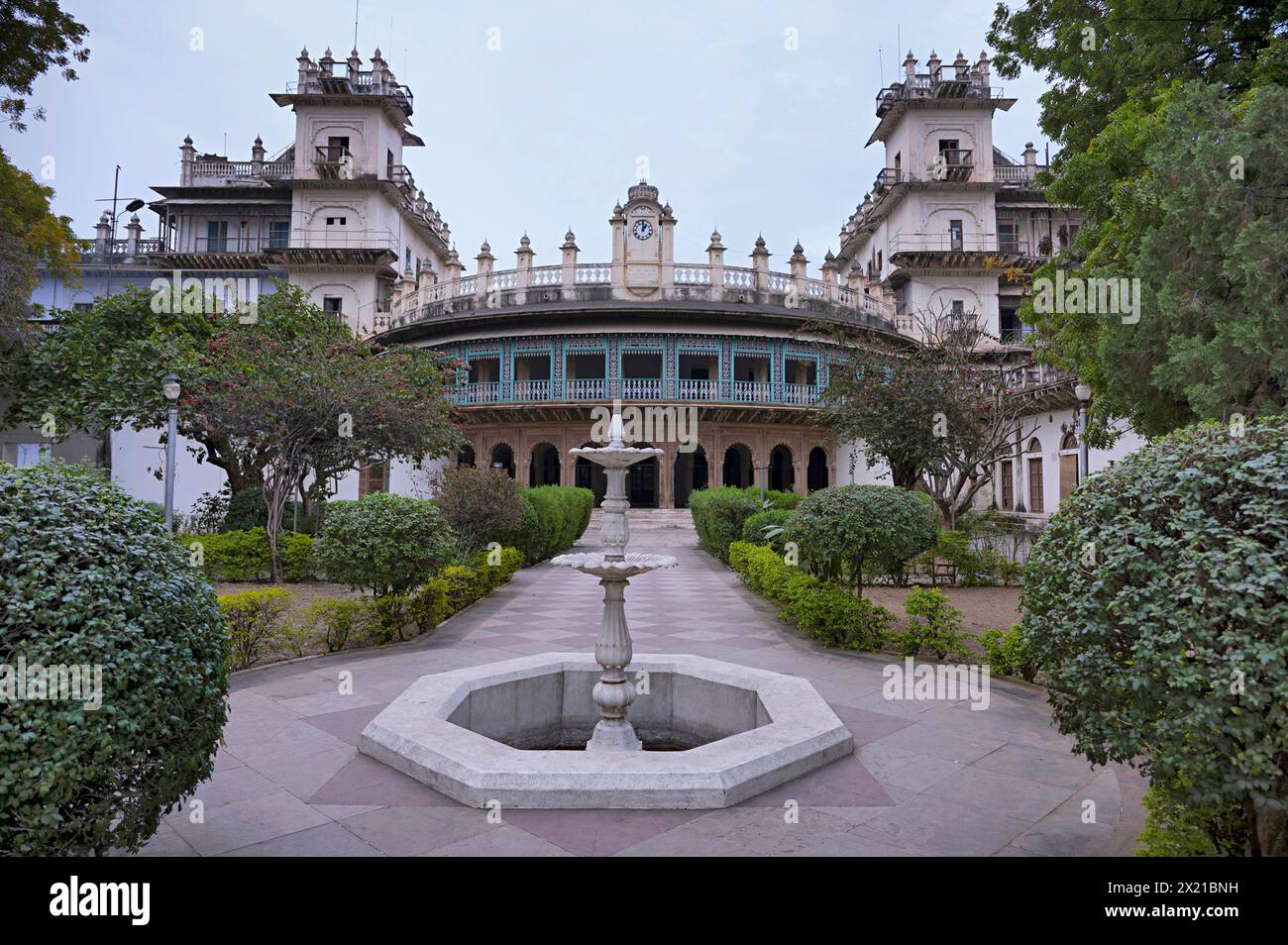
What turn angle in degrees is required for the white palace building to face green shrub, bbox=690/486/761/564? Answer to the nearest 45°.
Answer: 0° — it already faces it

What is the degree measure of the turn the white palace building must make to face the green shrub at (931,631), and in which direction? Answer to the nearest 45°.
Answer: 0° — it already faces it

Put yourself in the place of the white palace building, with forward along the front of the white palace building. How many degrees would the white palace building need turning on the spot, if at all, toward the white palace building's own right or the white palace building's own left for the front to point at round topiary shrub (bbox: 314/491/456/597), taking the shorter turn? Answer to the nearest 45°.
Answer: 0° — it already faces it

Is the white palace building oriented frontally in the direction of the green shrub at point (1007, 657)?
yes

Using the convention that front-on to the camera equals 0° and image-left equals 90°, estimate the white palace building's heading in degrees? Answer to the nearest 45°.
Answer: approximately 0°

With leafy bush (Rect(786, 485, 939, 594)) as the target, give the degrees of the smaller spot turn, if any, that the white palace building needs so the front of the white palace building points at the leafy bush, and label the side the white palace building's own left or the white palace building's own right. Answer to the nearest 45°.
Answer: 0° — it already faces it

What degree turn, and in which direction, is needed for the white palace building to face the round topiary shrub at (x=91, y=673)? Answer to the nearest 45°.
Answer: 0° — it already faces it

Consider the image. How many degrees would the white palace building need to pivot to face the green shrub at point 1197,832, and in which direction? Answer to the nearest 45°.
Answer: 0° — it already faces it

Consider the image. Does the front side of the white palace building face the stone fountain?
yes
